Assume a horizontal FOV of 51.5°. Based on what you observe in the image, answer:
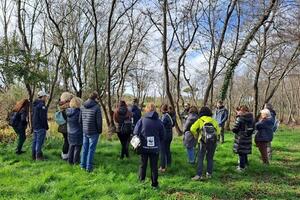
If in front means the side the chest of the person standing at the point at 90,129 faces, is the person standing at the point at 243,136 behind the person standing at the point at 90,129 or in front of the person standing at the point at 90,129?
in front

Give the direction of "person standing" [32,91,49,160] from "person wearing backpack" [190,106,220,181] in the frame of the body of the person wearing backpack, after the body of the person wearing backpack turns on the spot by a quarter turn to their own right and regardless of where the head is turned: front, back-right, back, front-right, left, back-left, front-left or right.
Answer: back-left

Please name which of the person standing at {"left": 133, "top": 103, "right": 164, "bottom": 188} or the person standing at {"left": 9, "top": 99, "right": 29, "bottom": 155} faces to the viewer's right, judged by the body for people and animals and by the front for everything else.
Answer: the person standing at {"left": 9, "top": 99, "right": 29, "bottom": 155}

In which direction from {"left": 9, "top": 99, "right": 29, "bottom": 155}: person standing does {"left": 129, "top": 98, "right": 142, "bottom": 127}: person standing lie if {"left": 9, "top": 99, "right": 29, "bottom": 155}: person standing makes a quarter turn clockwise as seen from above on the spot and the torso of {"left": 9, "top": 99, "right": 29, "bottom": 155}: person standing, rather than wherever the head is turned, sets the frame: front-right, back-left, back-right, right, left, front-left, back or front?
left

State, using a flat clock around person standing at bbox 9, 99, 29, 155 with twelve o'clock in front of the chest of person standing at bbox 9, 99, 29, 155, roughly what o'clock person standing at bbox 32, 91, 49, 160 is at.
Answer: person standing at bbox 32, 91, 49, 160 is roughly at 2 o'clock from person standing at bbox 9, 99, 29, 155.

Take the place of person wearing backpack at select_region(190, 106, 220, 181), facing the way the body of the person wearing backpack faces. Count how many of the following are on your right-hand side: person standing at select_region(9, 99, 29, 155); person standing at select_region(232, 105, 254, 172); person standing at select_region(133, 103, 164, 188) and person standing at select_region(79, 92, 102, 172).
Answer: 1

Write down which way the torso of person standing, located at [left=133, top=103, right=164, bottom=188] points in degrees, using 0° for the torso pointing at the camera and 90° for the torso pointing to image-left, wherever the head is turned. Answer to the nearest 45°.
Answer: approximately 180°

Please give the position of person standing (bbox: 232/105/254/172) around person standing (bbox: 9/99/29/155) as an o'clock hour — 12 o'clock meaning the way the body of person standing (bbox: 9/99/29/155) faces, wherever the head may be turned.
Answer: person standing (bbox: 232/105/254/172) is roughly at 1 o'clock from person standing (bbox: 9/99/29/155).

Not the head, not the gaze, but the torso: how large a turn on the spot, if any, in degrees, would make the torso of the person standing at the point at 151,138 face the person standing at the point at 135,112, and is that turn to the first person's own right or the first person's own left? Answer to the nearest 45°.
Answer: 0° — they already face them

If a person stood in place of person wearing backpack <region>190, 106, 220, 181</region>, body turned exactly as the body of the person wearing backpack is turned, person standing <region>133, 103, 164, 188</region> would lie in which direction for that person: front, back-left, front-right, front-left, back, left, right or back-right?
left

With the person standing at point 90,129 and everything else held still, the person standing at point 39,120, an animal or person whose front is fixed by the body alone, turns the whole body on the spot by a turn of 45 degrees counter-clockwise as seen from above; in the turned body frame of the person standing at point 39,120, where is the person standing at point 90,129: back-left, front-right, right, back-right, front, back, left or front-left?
right

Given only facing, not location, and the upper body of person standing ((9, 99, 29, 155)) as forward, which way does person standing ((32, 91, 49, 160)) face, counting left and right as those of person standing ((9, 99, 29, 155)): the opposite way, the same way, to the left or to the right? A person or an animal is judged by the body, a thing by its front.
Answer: the same way

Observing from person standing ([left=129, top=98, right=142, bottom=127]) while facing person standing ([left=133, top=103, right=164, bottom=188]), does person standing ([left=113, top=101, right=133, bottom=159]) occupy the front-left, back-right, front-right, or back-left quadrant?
front-right

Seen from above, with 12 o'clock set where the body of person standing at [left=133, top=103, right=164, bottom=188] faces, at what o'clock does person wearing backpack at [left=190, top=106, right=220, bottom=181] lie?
The person wearing backpack is roughly at 2 o'clock from the person standing.

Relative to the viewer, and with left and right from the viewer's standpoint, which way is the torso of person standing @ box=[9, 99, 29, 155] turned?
facing to the right of the viewer

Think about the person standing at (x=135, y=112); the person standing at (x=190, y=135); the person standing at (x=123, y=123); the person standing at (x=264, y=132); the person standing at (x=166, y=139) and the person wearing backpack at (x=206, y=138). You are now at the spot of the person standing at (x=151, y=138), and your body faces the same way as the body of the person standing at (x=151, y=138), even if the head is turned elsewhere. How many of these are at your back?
0

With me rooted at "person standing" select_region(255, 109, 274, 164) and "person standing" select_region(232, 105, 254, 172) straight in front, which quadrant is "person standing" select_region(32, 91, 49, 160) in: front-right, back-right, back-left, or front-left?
front-right

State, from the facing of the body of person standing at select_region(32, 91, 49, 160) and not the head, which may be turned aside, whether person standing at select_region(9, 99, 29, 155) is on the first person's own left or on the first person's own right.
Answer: on the first person's own left

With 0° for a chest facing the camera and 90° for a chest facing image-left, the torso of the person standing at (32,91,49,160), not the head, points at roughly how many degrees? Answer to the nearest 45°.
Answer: approximately 270°

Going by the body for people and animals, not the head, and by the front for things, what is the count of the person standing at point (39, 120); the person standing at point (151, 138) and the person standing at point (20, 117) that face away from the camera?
1
